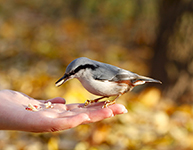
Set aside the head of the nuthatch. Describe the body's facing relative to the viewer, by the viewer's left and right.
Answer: facing to the left of the viewer
